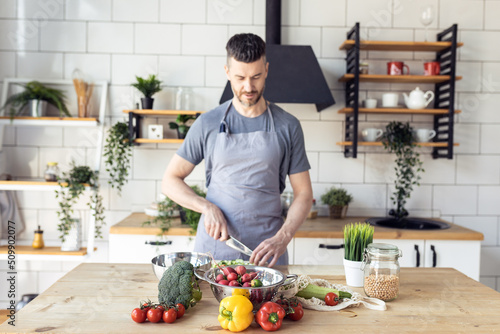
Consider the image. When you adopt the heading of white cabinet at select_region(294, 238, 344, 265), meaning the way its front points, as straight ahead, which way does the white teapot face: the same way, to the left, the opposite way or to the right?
to the right

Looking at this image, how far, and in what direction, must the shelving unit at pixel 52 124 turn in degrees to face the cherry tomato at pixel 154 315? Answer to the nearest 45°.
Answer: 0° — it already faces it

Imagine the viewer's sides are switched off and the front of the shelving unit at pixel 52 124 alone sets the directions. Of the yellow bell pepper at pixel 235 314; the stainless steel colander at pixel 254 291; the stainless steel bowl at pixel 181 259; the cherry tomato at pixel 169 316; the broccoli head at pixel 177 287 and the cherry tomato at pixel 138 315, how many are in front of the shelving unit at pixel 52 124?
6

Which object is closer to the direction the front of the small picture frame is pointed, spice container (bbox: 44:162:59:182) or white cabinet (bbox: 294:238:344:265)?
the white cabinet

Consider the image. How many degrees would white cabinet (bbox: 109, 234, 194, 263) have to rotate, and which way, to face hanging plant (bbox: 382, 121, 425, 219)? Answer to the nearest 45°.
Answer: approximately 90° to its left

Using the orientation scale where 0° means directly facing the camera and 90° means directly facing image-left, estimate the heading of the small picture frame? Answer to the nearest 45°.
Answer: approximately 0°

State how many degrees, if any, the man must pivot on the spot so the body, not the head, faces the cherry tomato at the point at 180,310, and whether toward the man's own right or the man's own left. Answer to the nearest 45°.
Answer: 0° — they already face it

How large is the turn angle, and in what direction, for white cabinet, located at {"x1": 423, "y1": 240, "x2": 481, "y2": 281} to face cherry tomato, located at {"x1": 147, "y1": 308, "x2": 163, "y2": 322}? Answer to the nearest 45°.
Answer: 0° — it already faces it

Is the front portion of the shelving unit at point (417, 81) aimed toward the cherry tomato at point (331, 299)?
yes

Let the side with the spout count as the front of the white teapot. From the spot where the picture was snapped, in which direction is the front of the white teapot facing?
facing to the left of the viewer

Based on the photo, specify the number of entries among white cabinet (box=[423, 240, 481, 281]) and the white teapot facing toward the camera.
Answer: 1

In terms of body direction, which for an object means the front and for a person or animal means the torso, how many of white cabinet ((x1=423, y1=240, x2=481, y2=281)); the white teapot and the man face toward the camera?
2

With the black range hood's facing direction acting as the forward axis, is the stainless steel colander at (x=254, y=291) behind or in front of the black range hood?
in front
